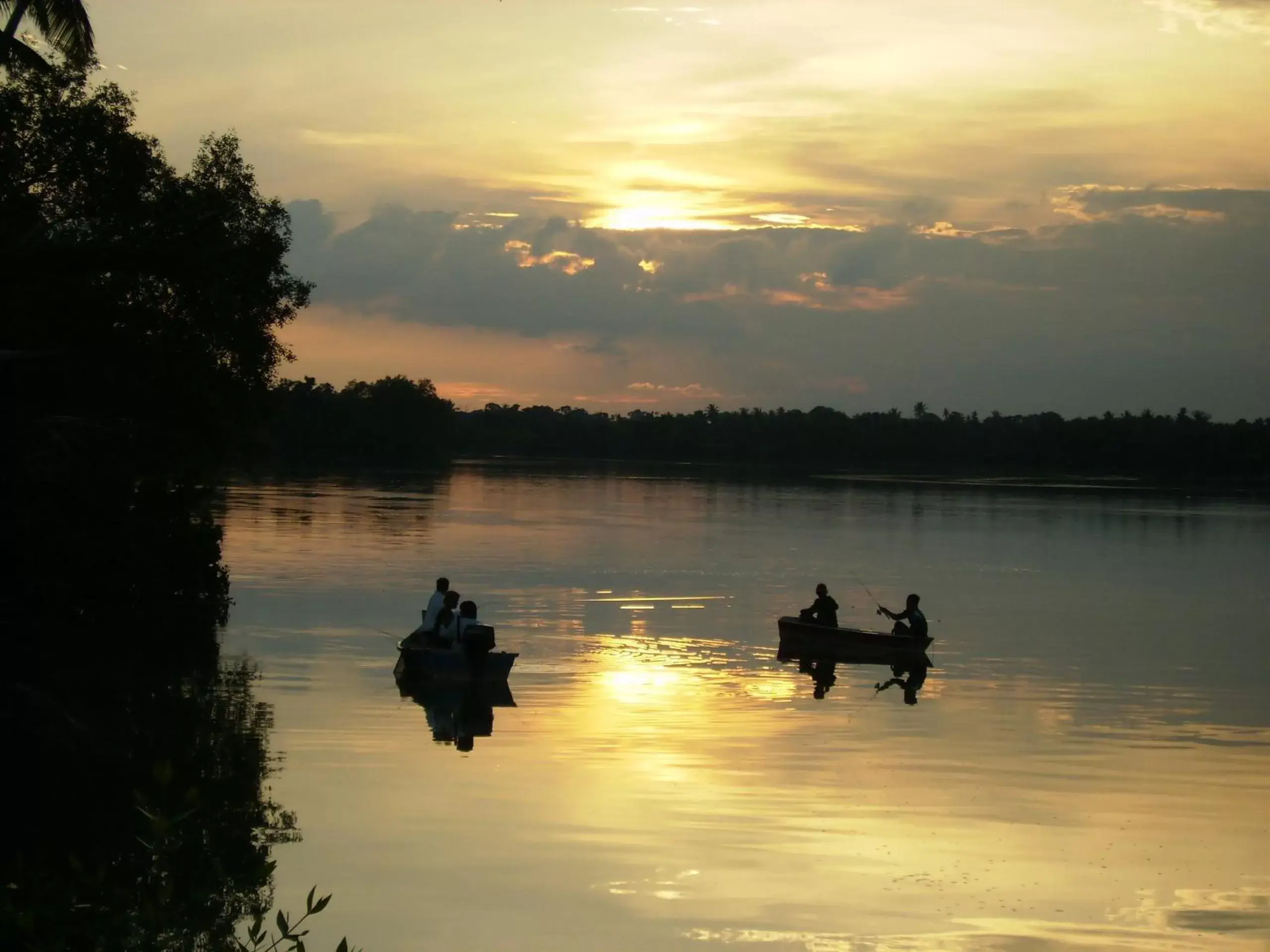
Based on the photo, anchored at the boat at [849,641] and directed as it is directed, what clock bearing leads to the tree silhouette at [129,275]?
The tree silhouette is roughly at 11 o'clock from the boat.

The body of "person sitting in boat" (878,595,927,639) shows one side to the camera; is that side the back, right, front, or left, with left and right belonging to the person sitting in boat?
left

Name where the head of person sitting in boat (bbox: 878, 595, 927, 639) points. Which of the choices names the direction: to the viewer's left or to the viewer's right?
to the viewer's left

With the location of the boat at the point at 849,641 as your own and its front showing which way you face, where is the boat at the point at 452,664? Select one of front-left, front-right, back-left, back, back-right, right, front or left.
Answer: front-left

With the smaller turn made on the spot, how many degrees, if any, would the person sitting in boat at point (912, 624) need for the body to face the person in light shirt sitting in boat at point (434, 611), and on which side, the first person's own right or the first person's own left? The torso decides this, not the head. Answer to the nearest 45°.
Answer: approximately 45° to the first person's own left

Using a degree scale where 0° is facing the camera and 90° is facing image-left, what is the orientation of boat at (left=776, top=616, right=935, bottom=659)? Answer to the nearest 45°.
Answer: approximately 90°

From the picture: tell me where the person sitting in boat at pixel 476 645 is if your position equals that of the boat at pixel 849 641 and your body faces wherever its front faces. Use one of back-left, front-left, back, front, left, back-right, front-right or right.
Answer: front-left

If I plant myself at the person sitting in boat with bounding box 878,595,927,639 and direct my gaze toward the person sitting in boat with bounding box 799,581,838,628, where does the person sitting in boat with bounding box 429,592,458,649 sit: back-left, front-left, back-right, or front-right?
front-left

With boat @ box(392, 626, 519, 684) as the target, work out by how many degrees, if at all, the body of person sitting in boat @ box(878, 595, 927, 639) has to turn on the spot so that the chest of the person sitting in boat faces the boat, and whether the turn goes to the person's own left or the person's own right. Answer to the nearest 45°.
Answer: approximately 45° to the person's own left

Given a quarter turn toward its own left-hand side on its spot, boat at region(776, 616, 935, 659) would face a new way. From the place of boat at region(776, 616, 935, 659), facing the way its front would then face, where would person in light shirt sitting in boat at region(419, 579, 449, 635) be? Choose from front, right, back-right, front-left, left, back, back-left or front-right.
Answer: front-right

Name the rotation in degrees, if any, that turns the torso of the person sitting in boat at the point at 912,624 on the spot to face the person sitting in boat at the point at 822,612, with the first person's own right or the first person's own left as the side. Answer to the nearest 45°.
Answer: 0° — they already face them
